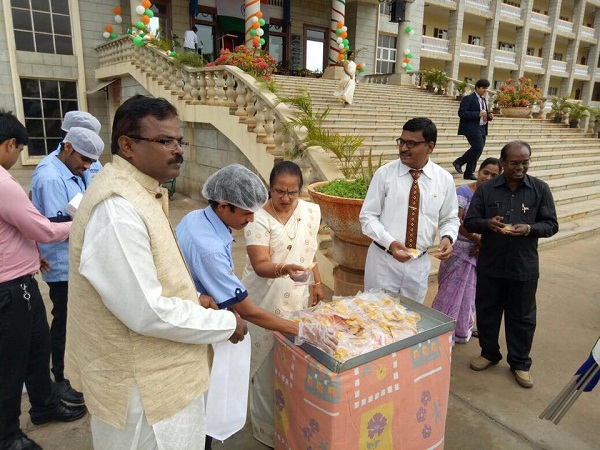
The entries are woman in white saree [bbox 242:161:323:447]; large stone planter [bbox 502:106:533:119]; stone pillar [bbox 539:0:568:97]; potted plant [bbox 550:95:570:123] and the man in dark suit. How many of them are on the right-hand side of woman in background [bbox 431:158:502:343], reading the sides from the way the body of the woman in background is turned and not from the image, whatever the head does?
1

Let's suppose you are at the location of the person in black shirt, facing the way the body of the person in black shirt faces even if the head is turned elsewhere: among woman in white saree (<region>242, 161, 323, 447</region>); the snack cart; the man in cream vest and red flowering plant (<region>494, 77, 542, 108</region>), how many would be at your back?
1

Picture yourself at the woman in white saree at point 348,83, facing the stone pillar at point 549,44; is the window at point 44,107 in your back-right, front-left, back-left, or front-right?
back-left

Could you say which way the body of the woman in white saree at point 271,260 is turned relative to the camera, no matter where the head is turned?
toward the camera

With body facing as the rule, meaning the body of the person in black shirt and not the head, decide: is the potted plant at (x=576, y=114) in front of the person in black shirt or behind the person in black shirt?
behind

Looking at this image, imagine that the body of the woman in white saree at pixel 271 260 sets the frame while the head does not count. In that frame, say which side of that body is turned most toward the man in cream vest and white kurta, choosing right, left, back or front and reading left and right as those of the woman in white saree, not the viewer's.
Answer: front

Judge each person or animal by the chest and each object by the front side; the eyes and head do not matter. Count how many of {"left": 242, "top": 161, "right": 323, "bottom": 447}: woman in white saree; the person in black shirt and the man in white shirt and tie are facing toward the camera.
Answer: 3

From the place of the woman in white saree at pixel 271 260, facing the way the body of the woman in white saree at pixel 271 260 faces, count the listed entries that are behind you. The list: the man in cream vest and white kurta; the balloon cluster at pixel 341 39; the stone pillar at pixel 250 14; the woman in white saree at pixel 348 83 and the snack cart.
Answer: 3

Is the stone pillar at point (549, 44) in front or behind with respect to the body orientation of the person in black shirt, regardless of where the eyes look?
behind

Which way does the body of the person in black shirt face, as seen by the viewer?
toward the camera

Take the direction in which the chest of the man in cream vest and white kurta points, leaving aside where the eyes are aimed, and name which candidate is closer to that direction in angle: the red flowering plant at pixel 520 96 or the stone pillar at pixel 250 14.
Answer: the red flowering plant

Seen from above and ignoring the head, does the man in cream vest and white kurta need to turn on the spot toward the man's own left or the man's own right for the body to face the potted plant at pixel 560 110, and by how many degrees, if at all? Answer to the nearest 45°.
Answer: approximately 45° to the man's own left

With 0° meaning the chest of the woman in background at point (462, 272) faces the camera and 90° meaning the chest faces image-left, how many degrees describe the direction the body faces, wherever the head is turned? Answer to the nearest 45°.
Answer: approximately 315°

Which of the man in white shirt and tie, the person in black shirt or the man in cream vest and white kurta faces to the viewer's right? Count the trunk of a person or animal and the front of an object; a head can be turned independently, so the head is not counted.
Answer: the man in cream vest and white kurta

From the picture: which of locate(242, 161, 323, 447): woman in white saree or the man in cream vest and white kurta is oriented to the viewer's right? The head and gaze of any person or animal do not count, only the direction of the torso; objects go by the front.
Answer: the man in cream vest and white kurta

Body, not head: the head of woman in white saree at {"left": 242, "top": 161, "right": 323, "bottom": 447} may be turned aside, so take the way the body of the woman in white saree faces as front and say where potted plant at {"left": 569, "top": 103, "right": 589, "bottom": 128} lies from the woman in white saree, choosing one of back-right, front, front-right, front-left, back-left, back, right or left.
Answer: back-left

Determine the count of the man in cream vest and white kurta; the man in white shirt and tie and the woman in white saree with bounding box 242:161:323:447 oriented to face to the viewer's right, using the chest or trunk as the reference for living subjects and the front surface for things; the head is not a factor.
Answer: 1
